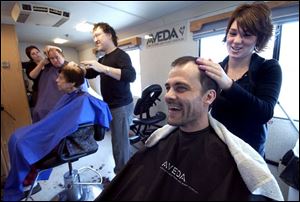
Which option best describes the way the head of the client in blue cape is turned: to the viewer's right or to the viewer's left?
to the viewer's left

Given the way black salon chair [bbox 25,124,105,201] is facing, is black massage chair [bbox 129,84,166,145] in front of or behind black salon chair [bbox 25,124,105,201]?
behind

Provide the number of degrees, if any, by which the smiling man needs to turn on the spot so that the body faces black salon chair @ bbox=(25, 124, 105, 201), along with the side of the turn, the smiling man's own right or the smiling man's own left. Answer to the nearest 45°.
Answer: approximately 90° to the smiling man's own right

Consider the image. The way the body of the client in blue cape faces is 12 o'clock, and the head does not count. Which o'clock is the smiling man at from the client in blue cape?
The smiling man is roughly at 8 o'clock from the client in blue cape.

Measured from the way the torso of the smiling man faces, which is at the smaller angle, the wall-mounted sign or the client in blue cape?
the client in blue cape

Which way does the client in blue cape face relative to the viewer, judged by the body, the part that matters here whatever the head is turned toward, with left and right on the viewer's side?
facing to the left of the viewer

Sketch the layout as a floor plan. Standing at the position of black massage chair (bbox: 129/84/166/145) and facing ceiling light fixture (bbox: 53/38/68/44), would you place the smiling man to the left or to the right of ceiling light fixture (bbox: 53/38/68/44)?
left
